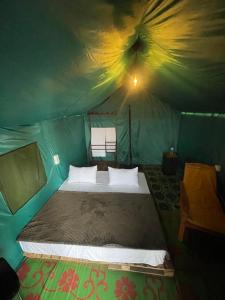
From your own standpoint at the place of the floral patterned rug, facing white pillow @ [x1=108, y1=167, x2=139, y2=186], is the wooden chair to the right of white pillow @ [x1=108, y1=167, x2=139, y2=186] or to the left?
right

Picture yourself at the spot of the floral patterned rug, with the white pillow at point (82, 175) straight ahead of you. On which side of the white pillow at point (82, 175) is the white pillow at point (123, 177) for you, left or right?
right

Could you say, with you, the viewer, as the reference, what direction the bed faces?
facing the viewer

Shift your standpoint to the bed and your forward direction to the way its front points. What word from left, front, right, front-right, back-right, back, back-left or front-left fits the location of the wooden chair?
left
